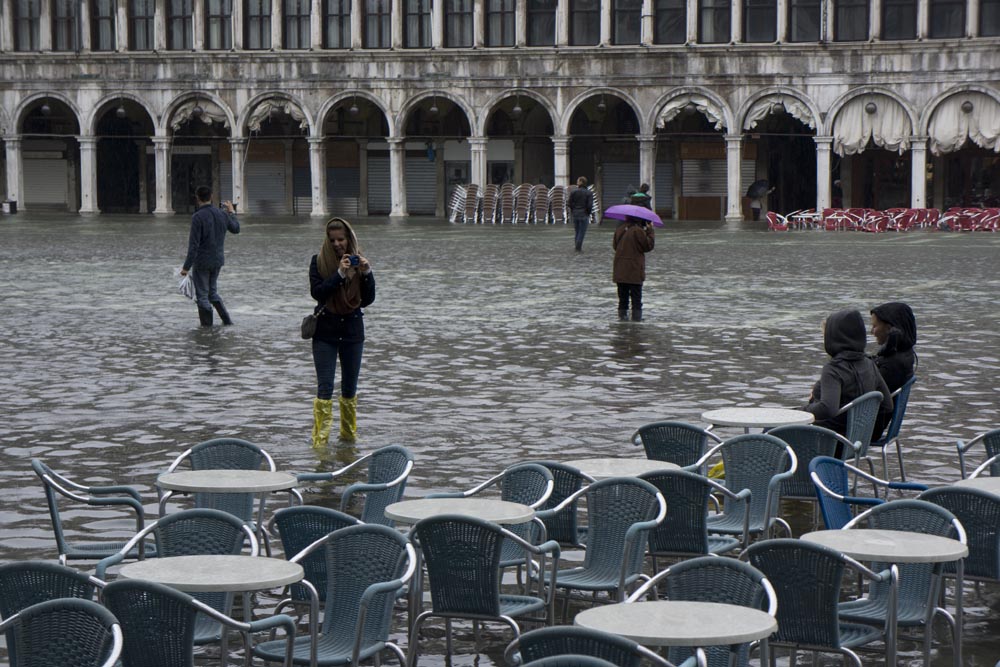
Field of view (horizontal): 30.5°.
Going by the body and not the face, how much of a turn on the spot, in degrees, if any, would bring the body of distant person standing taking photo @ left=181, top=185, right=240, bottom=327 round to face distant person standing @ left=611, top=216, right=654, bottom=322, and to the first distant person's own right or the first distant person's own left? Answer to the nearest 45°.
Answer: approximately 45° to the first distant person's own right

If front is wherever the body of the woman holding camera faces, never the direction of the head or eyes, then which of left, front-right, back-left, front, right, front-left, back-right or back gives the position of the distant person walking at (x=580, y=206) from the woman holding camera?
back

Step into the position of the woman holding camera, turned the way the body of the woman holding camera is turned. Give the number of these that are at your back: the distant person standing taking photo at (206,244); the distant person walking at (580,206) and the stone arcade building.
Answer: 3

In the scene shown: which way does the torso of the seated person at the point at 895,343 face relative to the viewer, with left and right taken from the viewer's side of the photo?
facing to the left of the viewer

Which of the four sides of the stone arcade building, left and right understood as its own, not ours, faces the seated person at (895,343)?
front

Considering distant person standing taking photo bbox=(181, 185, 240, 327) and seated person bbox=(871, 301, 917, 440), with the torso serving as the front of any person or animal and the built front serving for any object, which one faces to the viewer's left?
the seated person

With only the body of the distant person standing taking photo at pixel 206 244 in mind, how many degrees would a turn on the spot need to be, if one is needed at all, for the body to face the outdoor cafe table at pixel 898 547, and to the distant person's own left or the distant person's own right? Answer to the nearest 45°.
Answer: approximately 135° to the distant person's own right

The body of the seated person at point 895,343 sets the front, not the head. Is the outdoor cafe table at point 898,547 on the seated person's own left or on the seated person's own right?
on the seated person's own left

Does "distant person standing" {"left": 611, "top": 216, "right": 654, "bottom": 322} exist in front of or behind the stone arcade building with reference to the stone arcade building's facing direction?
in front
